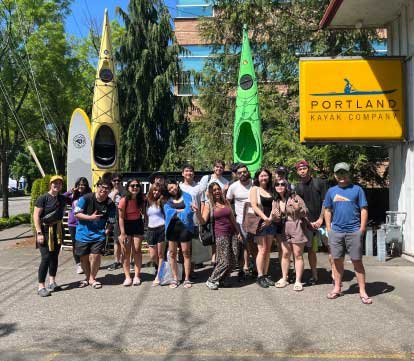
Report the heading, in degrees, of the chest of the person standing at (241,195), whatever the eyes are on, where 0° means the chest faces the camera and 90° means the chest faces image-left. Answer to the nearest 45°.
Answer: approximately 0°

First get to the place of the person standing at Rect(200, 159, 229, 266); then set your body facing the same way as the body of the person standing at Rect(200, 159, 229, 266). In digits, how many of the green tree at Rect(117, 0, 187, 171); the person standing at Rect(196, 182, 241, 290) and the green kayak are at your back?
2

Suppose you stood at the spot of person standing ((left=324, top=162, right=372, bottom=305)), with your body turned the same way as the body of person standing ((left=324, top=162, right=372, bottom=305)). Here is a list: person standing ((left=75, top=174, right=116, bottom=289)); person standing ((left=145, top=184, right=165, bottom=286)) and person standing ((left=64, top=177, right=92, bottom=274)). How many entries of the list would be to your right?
3

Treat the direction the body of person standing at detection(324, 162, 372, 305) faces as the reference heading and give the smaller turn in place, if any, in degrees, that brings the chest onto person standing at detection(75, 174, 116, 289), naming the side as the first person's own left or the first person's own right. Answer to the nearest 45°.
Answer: approximately 90° to the first person's own right

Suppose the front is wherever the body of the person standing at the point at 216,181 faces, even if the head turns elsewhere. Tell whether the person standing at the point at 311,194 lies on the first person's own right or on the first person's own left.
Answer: on the first person's own left

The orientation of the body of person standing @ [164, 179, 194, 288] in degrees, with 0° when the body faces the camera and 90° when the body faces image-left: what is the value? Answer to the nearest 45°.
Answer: approximately 0°

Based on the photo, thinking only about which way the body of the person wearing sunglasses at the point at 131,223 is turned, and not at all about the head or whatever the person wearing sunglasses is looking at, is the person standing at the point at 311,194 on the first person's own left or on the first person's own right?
on the first person's own left

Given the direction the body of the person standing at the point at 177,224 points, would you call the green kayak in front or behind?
behind
